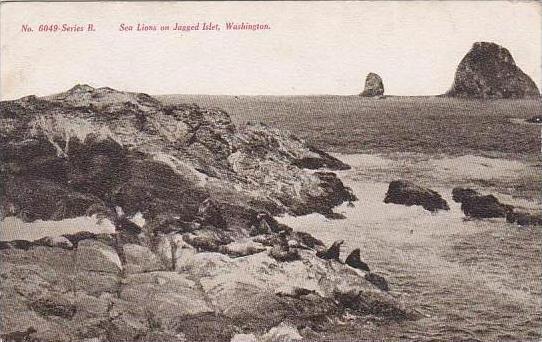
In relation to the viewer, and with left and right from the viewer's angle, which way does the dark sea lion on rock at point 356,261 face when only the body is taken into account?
facing to the left of the viewer

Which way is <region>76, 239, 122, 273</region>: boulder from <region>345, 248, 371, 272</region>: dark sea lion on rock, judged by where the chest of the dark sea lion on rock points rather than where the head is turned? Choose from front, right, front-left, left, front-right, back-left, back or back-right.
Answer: front

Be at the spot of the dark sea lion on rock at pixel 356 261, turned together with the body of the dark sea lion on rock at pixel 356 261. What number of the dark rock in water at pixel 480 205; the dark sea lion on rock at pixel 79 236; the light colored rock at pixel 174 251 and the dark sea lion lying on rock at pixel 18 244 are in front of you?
3
